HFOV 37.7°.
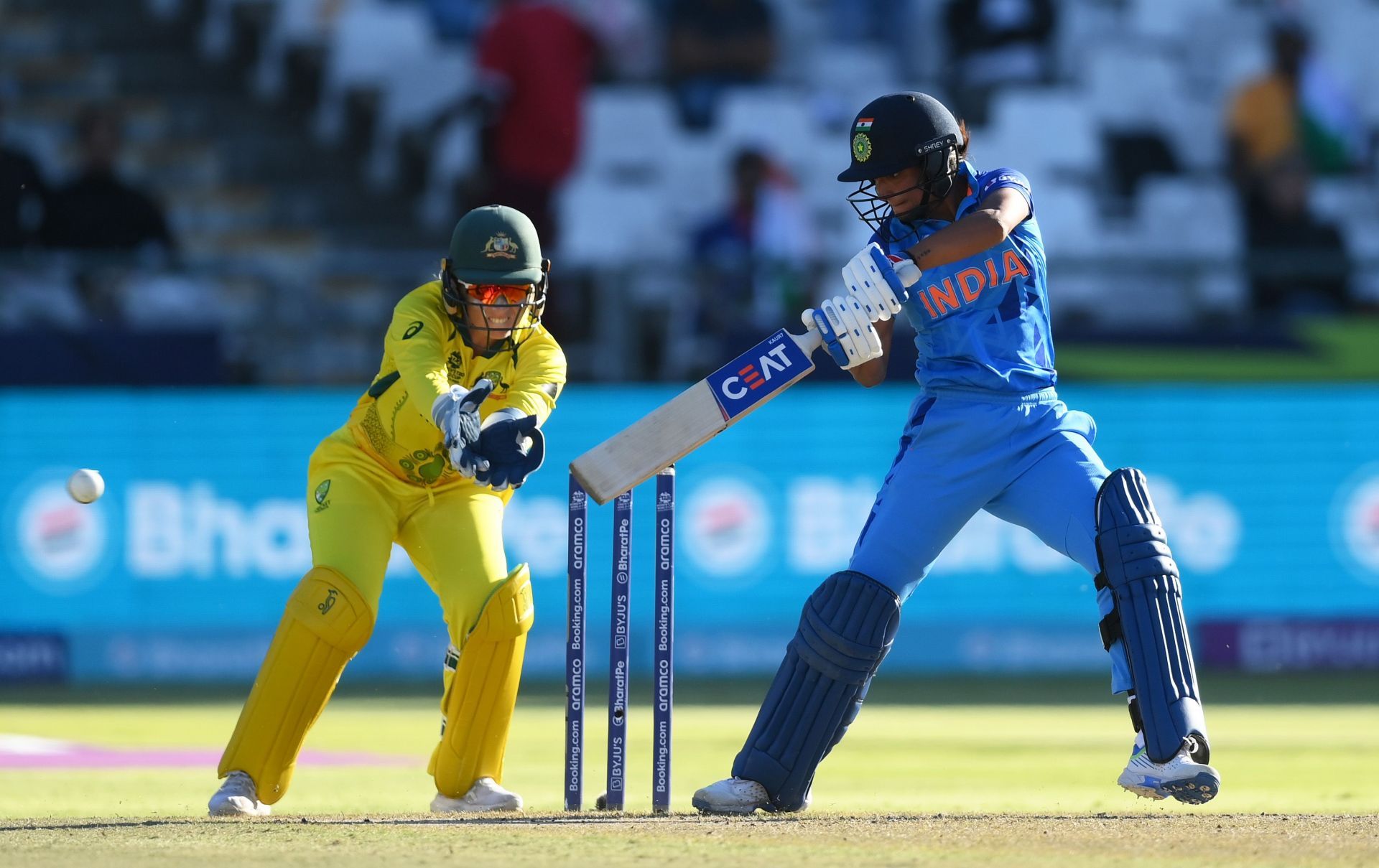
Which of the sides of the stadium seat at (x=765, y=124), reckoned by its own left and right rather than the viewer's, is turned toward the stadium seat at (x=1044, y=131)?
left

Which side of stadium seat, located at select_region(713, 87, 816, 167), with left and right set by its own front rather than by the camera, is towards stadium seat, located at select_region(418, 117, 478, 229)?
right

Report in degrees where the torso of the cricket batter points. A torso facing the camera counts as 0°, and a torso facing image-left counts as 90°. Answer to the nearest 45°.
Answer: approximately 0°

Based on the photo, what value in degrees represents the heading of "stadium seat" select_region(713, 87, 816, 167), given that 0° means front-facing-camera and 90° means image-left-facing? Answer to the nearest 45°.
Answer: approximately 0°

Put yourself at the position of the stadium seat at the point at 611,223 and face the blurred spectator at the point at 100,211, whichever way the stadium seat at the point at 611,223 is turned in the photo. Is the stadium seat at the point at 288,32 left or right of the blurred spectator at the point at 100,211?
right

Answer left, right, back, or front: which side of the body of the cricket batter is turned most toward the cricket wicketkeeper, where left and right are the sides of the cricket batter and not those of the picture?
right
